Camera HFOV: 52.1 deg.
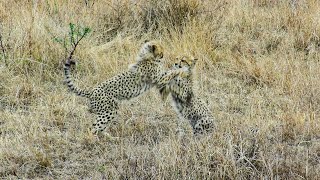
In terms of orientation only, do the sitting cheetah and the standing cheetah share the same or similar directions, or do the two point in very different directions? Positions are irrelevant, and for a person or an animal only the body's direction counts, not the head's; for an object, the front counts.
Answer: very different directions

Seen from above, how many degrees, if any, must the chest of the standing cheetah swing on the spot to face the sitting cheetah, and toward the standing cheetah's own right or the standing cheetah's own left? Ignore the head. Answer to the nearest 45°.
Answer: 0° — it already faces it

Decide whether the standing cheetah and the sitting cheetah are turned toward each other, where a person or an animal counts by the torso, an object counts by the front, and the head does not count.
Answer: yes

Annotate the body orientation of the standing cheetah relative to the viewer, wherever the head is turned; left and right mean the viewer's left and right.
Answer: facing to the right of the viewer

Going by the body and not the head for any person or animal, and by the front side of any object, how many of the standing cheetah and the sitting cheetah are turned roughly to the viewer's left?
1

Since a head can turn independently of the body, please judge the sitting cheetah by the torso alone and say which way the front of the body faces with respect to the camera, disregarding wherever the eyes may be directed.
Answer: to the viewer's left

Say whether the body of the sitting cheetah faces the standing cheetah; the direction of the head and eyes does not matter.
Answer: yes
